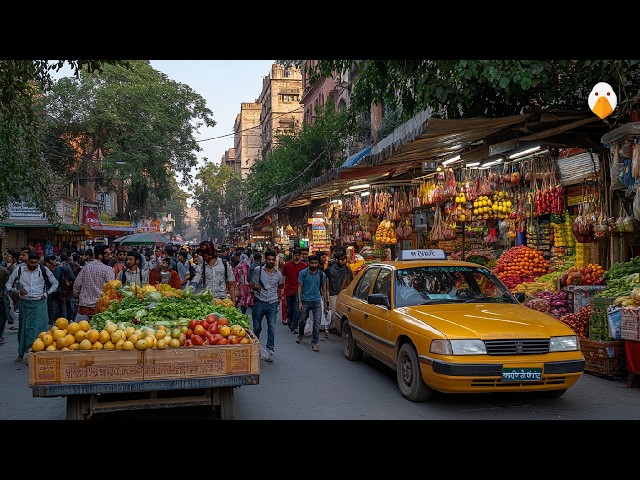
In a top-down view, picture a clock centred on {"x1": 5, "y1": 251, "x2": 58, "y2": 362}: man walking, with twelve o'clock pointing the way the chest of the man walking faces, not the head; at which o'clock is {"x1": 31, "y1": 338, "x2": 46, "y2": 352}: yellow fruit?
The yellow fruit is roughly at 12 o'clock from the man walking.

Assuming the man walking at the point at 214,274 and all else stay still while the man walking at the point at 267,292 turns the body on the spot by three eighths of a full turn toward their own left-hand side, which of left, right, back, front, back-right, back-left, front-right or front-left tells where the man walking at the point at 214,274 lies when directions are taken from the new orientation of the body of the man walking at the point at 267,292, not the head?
left

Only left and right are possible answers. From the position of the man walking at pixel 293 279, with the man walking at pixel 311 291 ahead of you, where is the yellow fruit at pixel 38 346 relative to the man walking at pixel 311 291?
right

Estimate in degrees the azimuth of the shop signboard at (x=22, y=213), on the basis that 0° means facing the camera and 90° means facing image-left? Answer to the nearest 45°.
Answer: approximately 0°

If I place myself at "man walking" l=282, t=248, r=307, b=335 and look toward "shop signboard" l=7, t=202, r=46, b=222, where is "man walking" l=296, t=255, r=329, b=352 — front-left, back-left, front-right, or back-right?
back-left

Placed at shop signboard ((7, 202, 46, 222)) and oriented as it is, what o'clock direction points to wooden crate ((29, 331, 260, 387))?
The wooden crate is roughly at 12 o'clock from the shop signboard.

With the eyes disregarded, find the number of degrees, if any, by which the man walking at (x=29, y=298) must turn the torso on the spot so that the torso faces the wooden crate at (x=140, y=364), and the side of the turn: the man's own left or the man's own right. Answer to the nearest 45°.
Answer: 0° — they already face it

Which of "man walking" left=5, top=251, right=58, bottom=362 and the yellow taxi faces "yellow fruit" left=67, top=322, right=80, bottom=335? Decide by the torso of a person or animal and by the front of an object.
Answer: the man walking

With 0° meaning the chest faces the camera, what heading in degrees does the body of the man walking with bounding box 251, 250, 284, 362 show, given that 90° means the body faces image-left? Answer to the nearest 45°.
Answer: approximately 0°

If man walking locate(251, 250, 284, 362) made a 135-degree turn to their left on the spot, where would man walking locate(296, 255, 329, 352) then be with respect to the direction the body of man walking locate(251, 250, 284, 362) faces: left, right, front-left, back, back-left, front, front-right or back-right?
front
